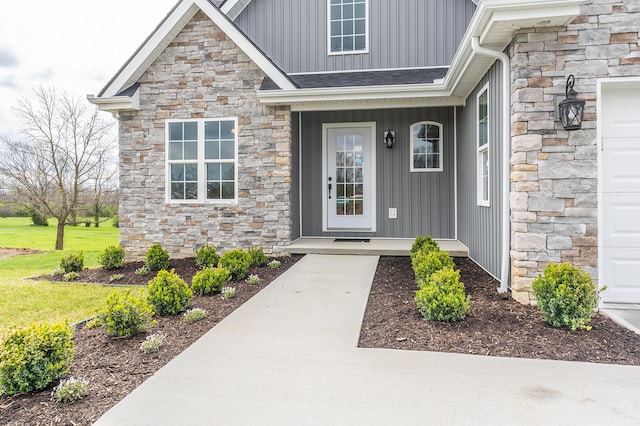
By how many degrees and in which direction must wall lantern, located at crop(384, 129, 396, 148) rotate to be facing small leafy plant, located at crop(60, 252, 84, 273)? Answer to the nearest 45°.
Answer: approximately 90° to its right

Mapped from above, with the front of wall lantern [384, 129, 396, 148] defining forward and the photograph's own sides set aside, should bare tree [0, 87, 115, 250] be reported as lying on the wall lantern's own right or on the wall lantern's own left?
on the wall lantern's own right

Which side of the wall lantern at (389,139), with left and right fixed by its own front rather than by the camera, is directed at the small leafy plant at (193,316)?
front

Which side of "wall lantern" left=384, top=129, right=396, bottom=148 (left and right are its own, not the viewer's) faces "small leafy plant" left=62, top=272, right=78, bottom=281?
right

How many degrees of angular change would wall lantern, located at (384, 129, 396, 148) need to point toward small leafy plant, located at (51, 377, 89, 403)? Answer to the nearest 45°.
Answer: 0° — it already faces it

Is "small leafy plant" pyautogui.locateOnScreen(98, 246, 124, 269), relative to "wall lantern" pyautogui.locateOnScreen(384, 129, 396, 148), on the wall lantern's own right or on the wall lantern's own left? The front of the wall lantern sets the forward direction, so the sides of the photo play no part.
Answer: on the wall lantern's own right

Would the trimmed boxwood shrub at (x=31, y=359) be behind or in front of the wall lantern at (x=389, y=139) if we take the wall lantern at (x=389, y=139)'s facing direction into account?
in front

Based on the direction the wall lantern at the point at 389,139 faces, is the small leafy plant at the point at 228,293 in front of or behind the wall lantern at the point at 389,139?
in front

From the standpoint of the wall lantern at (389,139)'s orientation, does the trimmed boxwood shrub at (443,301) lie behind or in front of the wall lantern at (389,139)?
in front

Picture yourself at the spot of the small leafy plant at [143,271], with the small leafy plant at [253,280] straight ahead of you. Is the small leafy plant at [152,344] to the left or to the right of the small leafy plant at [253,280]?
right

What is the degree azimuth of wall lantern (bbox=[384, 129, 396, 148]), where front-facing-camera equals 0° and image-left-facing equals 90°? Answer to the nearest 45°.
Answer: approximately 0°

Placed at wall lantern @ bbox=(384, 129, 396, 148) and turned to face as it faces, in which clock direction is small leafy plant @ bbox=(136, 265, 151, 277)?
The small leafy plant is roughly at 2 o'clock from the wall lantern.

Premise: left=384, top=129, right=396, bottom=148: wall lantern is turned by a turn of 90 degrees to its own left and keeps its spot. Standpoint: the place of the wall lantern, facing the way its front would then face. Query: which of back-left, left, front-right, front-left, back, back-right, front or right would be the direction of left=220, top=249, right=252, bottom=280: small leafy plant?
back-right

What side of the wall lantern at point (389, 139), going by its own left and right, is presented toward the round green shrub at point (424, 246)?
front
